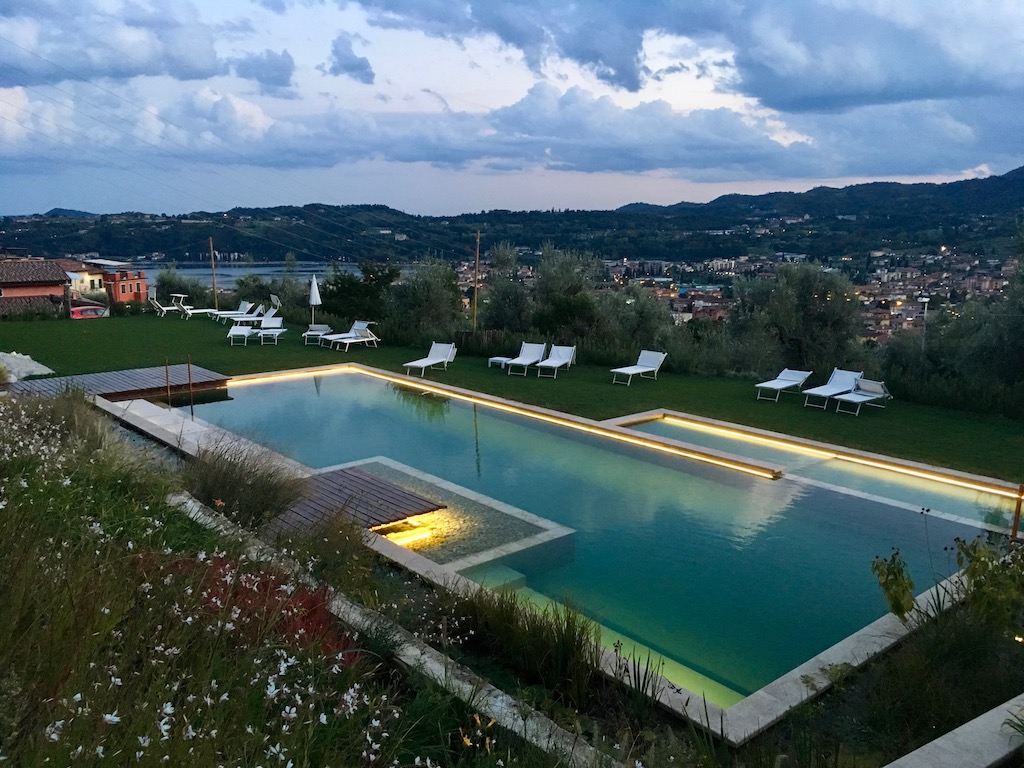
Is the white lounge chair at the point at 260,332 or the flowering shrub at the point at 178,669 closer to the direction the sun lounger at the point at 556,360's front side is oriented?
the flowering shrub

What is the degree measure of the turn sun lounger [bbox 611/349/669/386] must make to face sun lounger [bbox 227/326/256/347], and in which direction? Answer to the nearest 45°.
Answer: approximately 45° to its right

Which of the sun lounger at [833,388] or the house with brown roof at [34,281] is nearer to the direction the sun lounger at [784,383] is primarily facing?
the house with brown roof

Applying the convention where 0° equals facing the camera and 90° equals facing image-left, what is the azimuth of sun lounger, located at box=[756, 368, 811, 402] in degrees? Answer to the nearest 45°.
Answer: approximately 45°

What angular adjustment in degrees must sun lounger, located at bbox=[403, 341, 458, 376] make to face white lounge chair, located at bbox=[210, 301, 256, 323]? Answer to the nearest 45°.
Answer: approximately 90° to its right

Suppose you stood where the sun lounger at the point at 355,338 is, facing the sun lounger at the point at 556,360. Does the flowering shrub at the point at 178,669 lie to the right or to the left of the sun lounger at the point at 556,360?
right

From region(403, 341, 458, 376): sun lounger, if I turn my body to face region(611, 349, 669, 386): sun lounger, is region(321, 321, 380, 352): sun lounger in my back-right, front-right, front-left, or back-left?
back-left

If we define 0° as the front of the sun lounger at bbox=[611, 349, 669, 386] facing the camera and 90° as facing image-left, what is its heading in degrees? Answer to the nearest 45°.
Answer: approximately 45°

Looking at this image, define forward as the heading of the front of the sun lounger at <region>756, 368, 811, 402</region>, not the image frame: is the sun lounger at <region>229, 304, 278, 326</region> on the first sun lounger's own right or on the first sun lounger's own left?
on the first sun lounger's own right

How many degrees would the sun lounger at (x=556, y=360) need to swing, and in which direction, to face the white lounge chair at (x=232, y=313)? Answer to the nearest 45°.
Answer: approximately 90° to its right

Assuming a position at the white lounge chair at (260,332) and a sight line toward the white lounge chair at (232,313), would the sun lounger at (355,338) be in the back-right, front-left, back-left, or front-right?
back-right

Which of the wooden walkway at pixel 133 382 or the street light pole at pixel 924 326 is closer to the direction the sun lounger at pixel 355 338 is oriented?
the wooden walkway

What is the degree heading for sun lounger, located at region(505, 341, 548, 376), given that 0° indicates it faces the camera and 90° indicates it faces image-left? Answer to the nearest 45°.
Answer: approximately 45°
